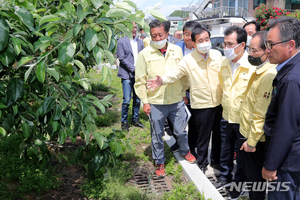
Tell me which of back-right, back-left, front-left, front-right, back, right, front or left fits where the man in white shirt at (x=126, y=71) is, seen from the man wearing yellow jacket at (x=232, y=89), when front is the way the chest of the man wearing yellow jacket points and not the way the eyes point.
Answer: right

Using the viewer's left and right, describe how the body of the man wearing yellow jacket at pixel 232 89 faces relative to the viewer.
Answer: facing the viewer and to the left of the viewer

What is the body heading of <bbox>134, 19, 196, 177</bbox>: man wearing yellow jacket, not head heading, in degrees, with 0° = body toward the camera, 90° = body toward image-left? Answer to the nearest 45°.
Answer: approximately 0°

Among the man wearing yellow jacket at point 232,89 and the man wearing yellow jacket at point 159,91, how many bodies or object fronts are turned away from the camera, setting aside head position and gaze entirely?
0

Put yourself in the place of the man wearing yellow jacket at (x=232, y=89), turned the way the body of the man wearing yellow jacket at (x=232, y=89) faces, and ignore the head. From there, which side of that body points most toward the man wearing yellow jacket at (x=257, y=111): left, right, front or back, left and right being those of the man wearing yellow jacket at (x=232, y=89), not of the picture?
left

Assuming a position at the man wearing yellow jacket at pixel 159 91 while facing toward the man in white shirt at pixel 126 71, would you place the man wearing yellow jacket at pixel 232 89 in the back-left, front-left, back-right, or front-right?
back-right

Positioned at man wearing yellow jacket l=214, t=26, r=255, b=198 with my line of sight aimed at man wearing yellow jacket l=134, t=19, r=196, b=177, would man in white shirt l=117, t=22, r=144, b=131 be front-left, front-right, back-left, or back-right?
front-right

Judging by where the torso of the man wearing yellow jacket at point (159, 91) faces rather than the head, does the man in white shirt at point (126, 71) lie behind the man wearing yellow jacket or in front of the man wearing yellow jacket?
behind

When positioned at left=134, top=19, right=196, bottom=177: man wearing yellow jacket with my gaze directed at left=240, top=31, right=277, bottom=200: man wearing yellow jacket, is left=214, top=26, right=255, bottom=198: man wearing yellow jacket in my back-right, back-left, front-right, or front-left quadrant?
front-left
